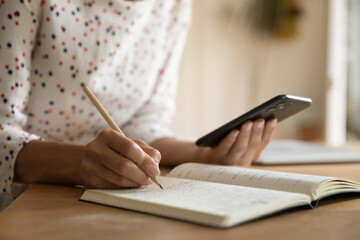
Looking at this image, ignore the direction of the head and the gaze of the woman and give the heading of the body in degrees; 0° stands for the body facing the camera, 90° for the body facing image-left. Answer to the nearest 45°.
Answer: approximately 315°

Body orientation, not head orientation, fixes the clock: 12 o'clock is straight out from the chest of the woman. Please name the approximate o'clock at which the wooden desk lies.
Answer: The wooden desk is roughly at 1 o'clock from the woman.
